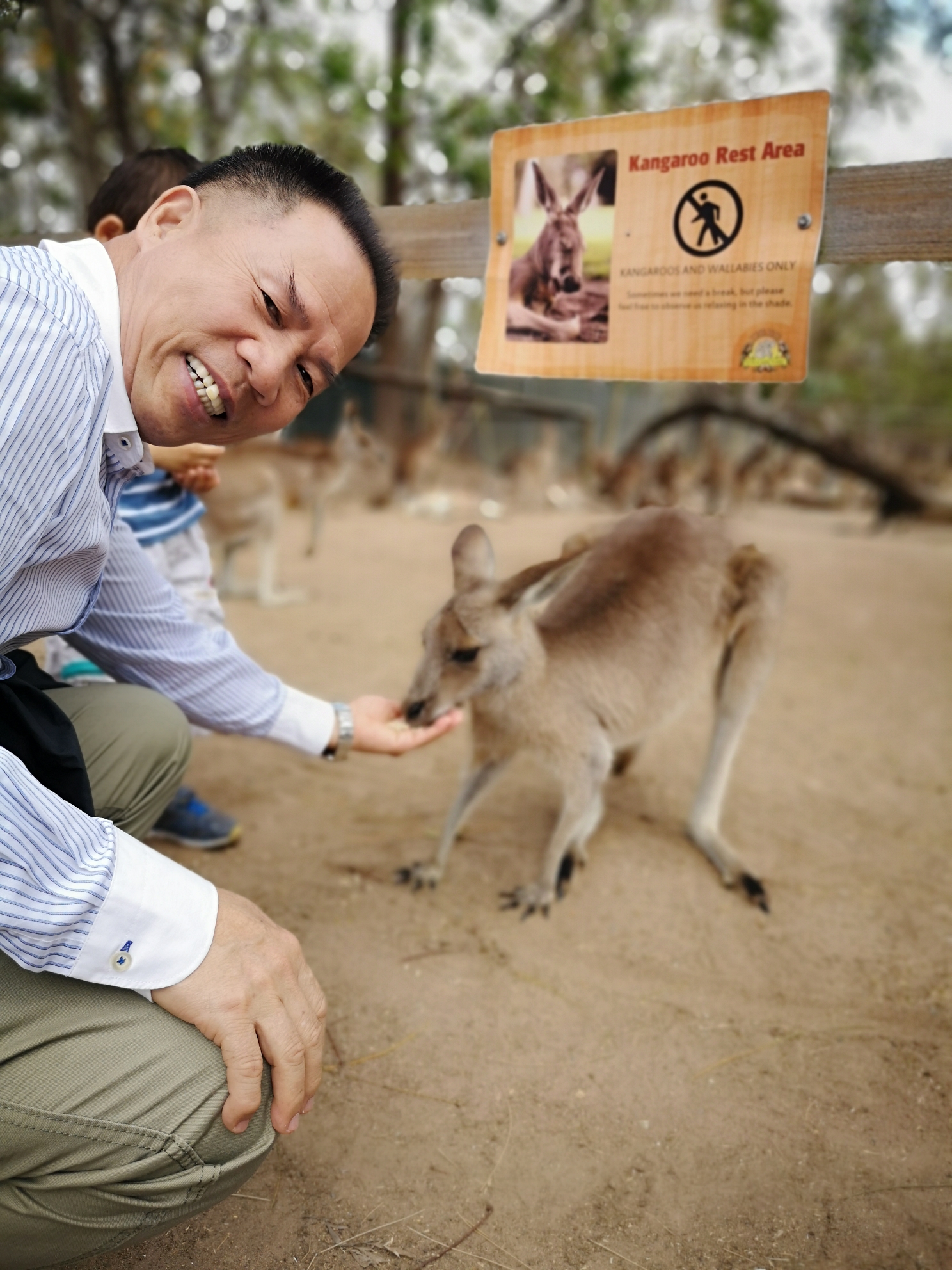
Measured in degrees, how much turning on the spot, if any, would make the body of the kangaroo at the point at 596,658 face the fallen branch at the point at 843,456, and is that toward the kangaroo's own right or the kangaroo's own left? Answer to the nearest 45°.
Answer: approximately 135° to the kangaroo's own right

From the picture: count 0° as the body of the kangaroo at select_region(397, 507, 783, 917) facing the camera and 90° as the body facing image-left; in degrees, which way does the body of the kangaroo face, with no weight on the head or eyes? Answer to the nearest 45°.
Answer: approximately 45°

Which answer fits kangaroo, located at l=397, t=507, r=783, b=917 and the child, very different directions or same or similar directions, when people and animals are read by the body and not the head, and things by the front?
very different directions

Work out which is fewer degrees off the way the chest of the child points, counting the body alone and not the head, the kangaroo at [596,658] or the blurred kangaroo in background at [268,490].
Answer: the kangaroo

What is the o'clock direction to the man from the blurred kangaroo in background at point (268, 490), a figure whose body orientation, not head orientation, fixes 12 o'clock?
The man is roughly at 3 o'clock from the blurred kangaroo in background.

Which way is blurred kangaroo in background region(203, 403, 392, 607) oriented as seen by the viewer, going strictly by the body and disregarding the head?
to the viewer's right

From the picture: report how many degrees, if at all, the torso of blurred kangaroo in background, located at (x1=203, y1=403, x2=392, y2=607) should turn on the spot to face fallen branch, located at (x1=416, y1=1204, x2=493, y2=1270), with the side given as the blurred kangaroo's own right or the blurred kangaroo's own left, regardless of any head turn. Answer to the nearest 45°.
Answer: approximately 90° to the blurred kangaroo's own right

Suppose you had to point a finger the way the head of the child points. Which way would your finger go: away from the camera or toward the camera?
away from the camera

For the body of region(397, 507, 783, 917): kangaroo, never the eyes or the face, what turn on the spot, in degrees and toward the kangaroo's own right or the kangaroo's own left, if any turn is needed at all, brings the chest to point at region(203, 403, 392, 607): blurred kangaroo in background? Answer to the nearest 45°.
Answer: approximately 90° to the kangaroo's own right

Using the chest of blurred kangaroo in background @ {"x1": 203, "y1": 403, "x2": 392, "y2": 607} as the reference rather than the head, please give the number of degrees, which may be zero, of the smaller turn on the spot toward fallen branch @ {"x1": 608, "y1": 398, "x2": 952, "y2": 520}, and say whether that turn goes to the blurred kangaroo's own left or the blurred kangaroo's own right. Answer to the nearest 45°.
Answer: approximately 45° to the blurred kangaroo's own left

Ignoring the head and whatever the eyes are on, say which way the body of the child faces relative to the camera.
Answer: to the viewer's right

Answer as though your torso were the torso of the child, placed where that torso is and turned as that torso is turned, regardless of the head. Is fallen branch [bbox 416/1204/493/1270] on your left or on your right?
on your right

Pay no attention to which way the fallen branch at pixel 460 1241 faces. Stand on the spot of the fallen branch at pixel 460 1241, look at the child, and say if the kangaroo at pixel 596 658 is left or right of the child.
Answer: right
